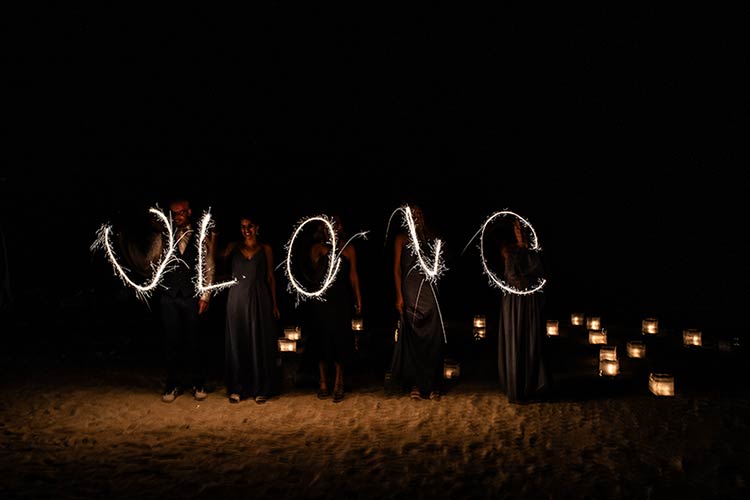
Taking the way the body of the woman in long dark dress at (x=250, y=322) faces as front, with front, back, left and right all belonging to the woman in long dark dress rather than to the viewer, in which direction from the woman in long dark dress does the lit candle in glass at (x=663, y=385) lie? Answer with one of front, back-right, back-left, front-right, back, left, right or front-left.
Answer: left

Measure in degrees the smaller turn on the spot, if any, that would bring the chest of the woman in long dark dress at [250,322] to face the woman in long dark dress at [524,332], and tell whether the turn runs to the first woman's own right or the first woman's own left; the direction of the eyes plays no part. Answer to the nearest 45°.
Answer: approximately 90° to the first woman's own left

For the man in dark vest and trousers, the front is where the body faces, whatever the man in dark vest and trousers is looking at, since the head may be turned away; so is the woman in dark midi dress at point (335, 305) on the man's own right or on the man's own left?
on the man's own left

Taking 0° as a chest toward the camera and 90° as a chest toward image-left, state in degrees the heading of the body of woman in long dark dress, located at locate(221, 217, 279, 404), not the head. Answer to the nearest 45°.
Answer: approximately 0°

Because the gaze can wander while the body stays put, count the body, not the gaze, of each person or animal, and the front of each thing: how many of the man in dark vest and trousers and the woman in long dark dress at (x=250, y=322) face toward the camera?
2
